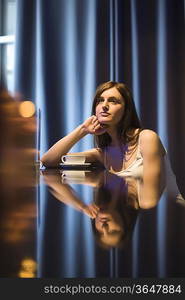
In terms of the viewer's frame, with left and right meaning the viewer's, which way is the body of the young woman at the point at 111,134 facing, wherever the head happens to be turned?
facing the viewer and to the left of the viewer
